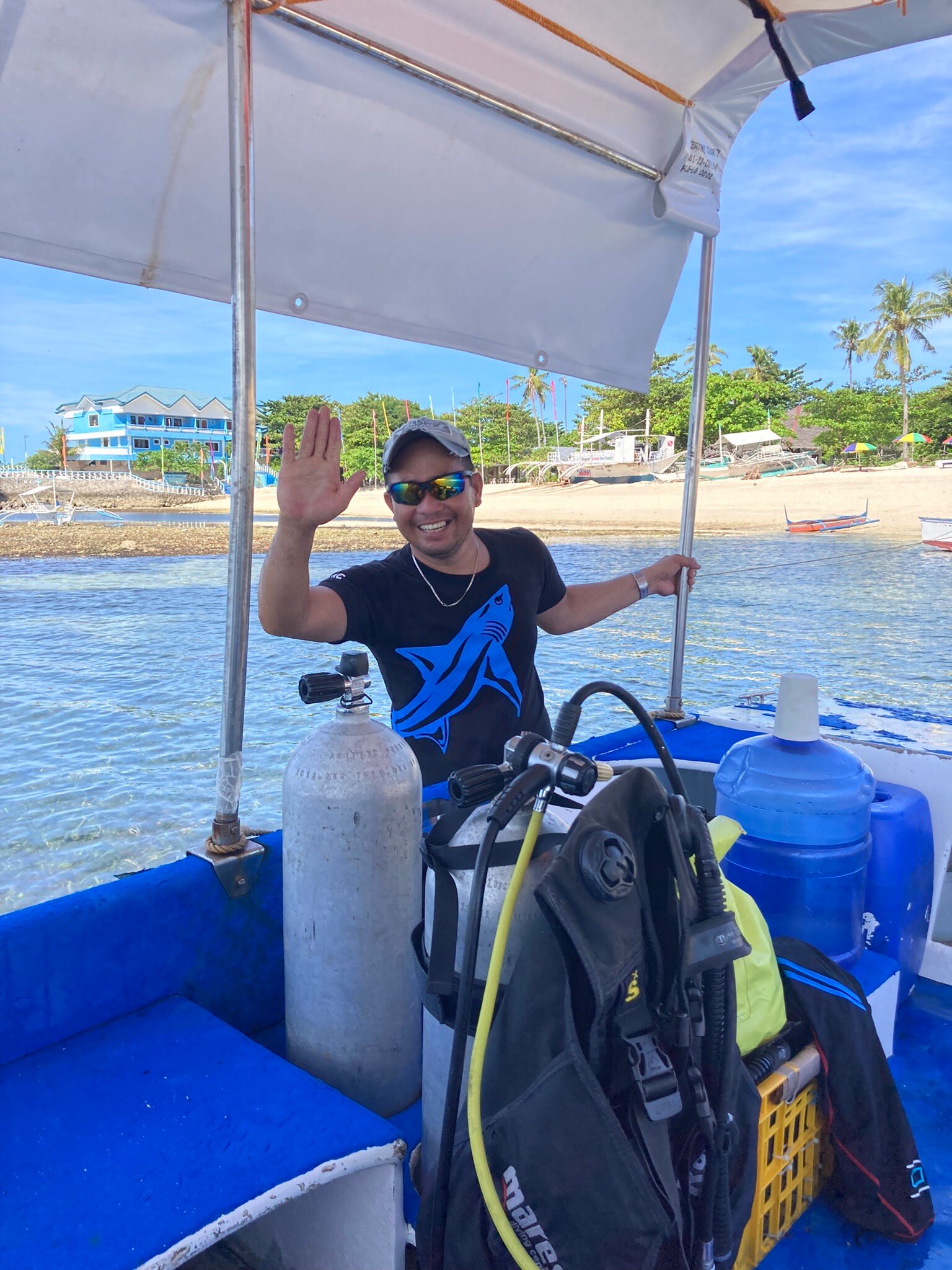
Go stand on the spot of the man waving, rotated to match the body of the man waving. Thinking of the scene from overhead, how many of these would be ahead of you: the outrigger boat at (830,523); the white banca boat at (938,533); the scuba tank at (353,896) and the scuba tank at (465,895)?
2

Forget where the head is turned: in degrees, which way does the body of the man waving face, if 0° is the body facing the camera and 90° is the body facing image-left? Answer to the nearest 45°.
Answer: approximately 0°

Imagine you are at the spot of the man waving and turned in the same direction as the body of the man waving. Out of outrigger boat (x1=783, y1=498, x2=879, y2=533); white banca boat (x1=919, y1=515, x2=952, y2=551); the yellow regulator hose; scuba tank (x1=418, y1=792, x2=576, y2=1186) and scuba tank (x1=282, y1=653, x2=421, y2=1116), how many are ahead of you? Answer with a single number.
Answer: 3

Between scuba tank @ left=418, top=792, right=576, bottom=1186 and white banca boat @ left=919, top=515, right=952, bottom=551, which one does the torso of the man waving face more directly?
the scuba tank

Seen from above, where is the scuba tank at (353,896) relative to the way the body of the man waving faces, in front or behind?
in front

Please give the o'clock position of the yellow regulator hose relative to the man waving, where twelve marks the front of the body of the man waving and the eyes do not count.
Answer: The yellow regulator hose is roughly at 12 o'clock from the man waving.

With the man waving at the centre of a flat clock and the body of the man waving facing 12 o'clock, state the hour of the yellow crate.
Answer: The yellow crate is roughly at 11 o'clock from the man waving.

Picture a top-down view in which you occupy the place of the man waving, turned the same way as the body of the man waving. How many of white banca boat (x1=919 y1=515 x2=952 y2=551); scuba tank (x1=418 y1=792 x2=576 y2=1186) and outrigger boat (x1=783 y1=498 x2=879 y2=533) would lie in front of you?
1

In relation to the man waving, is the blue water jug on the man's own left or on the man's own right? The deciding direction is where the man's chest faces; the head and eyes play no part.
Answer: on the man's own left

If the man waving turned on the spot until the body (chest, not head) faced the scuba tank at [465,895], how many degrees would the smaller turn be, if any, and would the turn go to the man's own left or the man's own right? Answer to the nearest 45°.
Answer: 0° — they already face it
